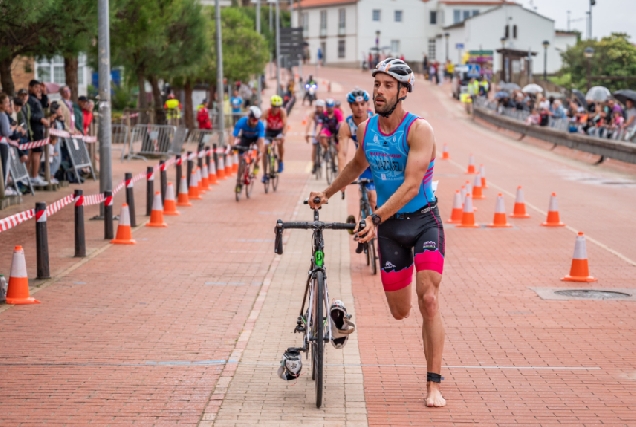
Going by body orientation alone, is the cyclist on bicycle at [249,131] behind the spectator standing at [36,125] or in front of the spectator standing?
in front

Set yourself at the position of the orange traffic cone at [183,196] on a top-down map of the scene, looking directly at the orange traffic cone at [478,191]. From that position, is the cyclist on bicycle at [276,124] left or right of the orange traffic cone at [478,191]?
left

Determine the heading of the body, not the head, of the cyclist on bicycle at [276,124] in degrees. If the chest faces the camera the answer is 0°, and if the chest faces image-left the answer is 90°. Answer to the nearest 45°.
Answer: approximately 0°

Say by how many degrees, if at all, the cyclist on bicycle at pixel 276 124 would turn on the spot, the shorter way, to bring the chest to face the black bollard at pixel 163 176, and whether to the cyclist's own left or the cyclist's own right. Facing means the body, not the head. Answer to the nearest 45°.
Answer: approximately 45° to the cyclist's own right

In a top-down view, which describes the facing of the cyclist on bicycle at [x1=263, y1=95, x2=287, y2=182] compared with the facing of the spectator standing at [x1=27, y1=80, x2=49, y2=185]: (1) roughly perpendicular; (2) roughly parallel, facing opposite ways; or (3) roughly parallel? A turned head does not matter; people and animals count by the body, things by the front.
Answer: roughly perpendicular

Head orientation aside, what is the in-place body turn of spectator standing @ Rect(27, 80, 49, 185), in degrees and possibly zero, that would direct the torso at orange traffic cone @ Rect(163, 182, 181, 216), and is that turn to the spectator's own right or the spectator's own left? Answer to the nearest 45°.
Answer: approximately 45° to the spectator's own right

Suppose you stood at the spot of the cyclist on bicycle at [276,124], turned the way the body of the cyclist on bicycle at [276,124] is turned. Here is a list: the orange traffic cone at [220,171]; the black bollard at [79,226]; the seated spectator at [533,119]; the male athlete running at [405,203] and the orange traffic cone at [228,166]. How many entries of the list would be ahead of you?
2

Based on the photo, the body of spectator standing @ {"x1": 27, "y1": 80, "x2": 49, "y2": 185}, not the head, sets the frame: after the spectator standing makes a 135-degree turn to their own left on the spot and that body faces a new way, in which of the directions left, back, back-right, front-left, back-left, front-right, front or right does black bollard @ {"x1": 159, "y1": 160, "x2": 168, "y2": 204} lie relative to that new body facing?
back

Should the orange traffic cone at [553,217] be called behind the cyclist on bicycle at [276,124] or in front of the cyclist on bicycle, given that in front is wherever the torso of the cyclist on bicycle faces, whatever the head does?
in front

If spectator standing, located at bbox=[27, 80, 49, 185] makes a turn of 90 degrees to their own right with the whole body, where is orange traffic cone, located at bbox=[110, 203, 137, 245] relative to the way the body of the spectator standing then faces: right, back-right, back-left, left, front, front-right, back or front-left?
front

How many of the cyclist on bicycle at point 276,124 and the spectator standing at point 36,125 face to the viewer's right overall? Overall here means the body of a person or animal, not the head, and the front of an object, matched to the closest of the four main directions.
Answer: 1

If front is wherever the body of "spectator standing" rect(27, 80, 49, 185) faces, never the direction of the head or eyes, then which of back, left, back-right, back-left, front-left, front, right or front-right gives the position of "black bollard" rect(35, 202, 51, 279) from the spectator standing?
right

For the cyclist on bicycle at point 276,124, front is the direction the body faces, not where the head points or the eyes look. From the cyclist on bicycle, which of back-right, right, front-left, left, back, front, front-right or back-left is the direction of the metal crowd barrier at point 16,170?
front-right

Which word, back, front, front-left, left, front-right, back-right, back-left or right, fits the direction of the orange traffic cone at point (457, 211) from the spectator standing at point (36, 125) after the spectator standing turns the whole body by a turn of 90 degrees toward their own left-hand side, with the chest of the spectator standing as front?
back-right

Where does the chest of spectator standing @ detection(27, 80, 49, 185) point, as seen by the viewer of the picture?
to the viewer's right
